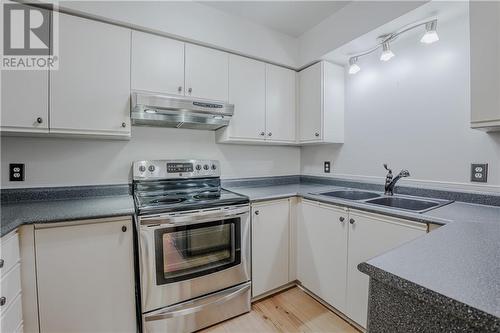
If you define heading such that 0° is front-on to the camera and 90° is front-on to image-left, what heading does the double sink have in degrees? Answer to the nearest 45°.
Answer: approximately 45°

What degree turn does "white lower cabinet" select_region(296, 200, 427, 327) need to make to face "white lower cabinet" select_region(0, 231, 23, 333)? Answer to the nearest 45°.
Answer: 0° — it already faces it

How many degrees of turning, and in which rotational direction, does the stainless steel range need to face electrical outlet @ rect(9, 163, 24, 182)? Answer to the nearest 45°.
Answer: approximately 135° to its right

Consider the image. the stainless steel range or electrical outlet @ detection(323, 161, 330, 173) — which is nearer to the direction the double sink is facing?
the stainless steel range

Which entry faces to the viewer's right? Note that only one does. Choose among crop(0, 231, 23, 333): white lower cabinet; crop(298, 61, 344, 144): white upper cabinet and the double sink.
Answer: the white lower cabinet

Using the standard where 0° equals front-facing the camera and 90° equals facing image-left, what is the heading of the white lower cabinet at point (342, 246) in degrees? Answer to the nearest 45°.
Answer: approximately 45°

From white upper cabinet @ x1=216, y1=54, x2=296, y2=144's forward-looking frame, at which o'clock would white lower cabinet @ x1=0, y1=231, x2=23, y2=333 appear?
The white lower cabinet is roughly at 3 o'clock from the white upper cabinet.

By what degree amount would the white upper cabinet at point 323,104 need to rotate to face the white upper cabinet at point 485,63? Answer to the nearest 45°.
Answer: approximately 90° to its left

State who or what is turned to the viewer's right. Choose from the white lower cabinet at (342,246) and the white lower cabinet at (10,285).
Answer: the white lower cabinet at (10,285)

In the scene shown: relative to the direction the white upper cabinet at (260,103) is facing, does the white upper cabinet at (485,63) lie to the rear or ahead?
ahead
